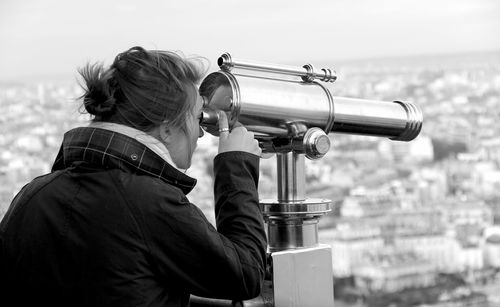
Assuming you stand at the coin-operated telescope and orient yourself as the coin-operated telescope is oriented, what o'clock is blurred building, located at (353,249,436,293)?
The blurred building is roughly at 11 o'clock from the coin-operated telescope.

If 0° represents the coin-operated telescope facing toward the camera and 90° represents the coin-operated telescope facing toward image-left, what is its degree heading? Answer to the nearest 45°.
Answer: approximately 225°

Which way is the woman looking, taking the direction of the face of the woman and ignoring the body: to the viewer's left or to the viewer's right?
to the viewer's right

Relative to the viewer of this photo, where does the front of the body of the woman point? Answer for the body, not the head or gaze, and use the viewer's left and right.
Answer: facing away from the viewer and to the right of the viewer

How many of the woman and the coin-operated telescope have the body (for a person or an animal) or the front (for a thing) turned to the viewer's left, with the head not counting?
0
